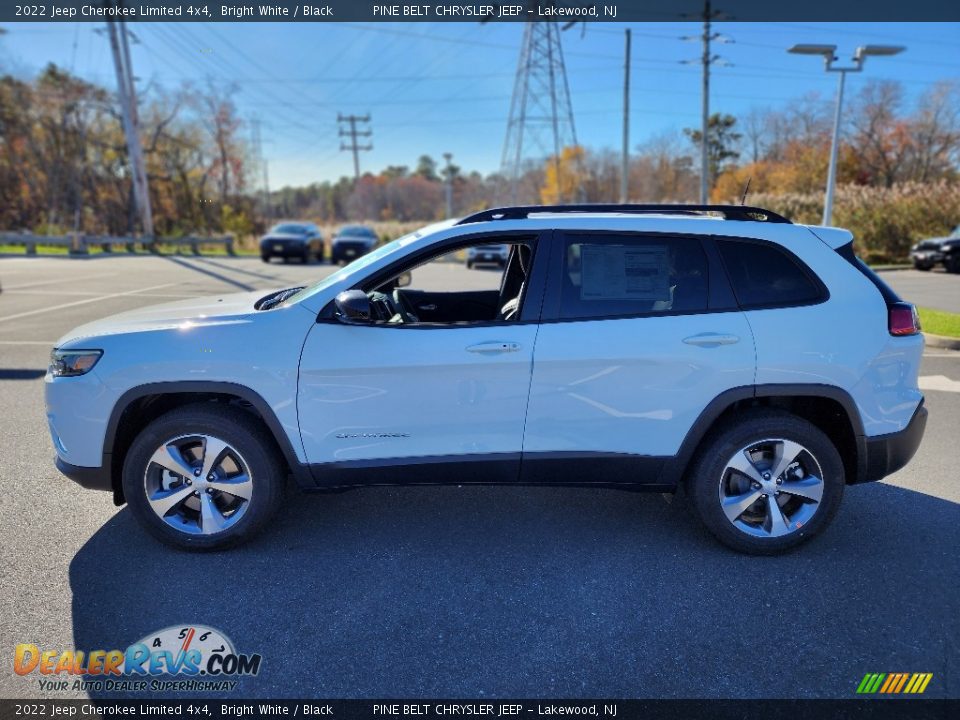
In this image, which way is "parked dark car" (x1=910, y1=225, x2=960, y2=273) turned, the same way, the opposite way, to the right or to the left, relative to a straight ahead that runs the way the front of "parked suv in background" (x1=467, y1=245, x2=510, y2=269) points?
to the right

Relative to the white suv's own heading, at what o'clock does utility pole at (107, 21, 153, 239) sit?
The utility pole is roughly at 2 o'clock from the white suv.

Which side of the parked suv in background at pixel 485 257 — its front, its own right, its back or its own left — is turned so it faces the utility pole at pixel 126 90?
right

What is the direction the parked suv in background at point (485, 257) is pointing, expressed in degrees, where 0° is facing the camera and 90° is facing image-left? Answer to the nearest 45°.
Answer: approximately 0°

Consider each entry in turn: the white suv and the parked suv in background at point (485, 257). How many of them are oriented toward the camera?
1

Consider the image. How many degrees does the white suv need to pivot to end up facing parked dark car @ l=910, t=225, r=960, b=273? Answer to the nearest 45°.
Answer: approximately 135° to its right

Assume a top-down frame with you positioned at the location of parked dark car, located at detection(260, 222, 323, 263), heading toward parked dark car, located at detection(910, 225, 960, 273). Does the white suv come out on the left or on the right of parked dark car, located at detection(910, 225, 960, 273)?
right

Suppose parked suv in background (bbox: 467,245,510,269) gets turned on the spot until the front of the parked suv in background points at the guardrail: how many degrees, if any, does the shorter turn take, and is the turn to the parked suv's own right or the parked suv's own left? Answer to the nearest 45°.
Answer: approximately 90° to the parked suv's own right

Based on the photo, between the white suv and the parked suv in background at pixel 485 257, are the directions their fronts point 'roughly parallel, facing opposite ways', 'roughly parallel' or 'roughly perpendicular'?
roughly perpendicular

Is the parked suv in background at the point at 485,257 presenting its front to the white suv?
yes

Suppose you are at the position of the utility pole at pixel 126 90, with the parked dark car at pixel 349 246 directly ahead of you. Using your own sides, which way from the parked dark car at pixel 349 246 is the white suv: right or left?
right

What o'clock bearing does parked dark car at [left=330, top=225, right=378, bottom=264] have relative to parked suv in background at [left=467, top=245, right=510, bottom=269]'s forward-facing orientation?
The parked dark car is roughly at 4 o'clock from the parked suv in background.

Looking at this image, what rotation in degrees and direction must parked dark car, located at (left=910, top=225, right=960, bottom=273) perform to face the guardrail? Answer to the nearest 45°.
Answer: approximately 45° to its right

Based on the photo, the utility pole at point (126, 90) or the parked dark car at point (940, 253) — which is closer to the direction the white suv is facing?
the utility pole

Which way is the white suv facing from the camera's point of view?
to the viewer's left
